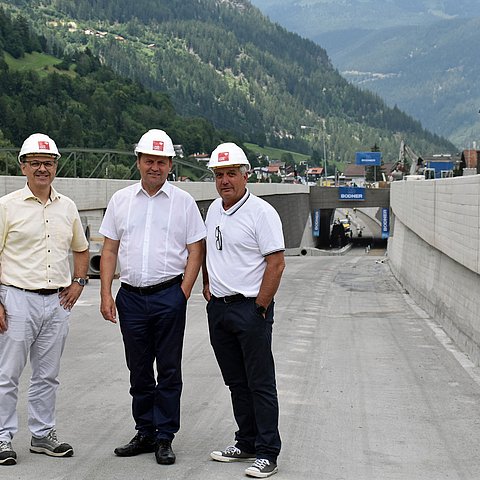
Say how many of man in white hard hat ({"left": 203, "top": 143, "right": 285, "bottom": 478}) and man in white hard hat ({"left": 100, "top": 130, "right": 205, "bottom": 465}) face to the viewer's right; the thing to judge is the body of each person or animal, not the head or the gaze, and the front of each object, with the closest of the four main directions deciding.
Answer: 0

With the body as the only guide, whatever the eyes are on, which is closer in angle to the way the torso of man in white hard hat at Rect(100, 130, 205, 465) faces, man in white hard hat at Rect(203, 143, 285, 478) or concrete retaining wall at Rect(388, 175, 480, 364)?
the man in white hard hat

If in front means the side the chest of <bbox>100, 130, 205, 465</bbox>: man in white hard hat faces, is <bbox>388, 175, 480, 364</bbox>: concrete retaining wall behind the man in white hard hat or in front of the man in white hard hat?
behind

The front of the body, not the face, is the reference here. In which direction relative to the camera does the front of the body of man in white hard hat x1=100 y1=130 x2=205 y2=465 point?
toward the camera

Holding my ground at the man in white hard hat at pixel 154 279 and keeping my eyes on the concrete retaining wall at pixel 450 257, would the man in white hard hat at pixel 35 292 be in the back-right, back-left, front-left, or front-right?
back-left

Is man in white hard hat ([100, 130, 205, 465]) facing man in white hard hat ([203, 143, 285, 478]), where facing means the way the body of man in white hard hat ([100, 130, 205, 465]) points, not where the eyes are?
no

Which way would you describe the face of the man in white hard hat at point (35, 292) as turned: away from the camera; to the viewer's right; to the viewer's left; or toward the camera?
toward the camera

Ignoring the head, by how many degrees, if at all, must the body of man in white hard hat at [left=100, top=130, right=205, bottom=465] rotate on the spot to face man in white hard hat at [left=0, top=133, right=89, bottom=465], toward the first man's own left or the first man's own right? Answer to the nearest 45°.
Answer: approximately 90° to the first man's own right

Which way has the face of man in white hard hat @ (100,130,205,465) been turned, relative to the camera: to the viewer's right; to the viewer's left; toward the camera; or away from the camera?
toward the camera

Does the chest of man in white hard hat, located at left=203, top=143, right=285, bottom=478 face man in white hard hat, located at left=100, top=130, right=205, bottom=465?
no

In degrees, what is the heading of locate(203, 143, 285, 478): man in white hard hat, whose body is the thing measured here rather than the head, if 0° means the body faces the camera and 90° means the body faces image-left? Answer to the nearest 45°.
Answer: approximately 45°

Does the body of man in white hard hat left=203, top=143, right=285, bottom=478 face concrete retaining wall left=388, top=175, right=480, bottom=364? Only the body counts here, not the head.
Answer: no
